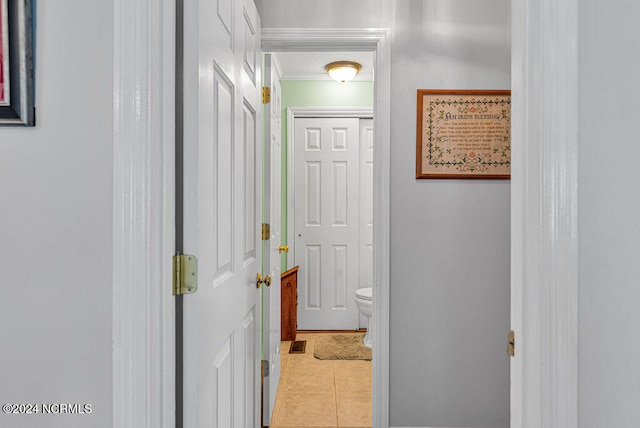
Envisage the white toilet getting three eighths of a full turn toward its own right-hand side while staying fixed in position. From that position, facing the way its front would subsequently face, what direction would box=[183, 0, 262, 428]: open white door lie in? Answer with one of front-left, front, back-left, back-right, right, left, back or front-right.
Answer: back-right

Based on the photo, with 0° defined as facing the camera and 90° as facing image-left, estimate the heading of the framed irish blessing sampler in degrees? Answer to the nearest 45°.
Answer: approximately 0°

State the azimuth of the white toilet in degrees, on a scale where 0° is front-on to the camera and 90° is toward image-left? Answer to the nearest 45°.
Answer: approximately 90°

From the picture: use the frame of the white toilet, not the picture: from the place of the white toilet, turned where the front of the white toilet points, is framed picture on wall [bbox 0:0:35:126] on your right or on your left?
on your left

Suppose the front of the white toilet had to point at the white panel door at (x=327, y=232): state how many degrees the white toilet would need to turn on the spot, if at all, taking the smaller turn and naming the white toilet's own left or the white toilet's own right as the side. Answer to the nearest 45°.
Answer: approximately 45° to the white toilet's own right

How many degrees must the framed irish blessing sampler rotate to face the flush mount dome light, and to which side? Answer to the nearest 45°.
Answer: approximately 135° to its right

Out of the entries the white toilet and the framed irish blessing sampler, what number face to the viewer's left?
1

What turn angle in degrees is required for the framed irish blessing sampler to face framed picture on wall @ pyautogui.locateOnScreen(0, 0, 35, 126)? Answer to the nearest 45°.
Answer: approximately 45° to its right

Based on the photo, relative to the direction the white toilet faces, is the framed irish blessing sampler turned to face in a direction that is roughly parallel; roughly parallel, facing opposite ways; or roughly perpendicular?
roughly perpendicular

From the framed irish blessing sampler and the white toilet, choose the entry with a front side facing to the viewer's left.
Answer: the white toilet
